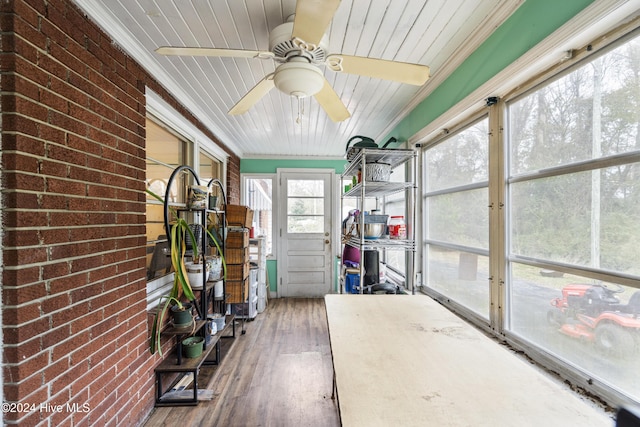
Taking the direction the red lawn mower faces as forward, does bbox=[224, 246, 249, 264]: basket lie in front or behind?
in front

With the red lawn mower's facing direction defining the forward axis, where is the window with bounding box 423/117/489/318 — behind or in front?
in front

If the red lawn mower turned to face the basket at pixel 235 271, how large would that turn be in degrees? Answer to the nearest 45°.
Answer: approximately 45° to its left

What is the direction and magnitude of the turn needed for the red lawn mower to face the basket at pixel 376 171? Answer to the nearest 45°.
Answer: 0° — it already faces it

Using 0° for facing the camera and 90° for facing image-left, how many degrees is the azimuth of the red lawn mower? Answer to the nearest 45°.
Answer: approximately 135°

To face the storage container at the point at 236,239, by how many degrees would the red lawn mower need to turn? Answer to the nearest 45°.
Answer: approximately 45° to its left
